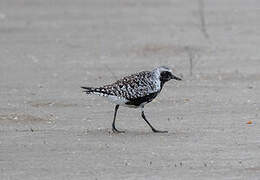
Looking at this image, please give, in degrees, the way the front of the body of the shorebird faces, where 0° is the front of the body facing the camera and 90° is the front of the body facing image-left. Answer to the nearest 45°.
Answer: approximately 270°
